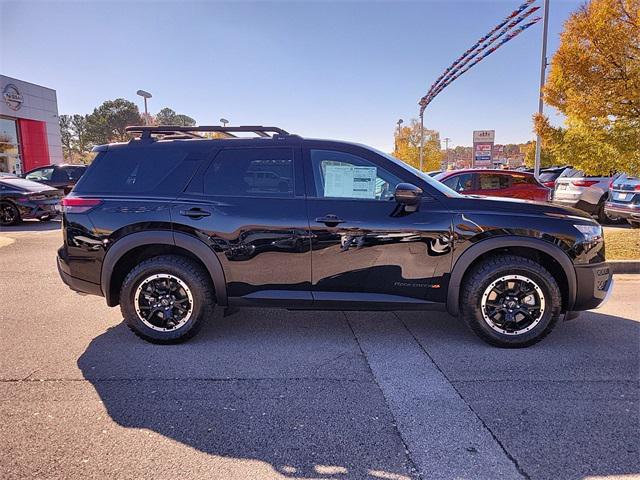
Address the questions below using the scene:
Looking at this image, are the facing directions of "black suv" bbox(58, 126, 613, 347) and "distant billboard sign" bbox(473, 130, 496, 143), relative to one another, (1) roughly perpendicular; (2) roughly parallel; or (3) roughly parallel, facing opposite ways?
roughly perpendicular

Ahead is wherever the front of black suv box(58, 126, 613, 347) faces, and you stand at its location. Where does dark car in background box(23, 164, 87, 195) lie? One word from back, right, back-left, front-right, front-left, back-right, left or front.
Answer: back-left

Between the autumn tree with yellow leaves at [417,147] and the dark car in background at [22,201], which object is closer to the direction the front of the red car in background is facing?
the dark car in background

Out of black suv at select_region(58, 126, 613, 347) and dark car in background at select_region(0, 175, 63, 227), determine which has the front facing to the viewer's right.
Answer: the black suv

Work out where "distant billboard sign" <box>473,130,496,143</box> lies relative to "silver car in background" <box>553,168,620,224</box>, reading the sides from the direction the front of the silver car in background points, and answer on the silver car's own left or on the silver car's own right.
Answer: on the silver car's own left

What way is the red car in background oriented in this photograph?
to the viewer's left

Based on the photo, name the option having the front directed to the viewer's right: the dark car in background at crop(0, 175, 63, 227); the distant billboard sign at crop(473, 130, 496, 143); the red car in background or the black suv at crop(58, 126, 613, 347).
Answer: the black suv

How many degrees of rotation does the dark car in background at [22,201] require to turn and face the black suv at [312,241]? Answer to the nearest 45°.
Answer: approximately 135° to its left

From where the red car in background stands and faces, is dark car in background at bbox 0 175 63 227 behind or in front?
in front

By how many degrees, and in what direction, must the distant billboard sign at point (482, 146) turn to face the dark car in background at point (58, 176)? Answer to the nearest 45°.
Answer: approximately 45° to its right

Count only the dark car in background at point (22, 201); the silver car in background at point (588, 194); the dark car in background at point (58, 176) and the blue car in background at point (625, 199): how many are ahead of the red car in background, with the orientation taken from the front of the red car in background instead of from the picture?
2

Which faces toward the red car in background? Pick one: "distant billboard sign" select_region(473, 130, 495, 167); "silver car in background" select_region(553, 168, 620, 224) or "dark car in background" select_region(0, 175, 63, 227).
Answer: the distant billboard sign

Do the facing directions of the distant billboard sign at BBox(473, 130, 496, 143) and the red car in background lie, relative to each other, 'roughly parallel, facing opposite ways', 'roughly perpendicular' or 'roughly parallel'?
roughly perpendicular

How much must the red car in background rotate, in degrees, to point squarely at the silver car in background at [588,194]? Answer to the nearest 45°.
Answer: approximately 135° to its right
